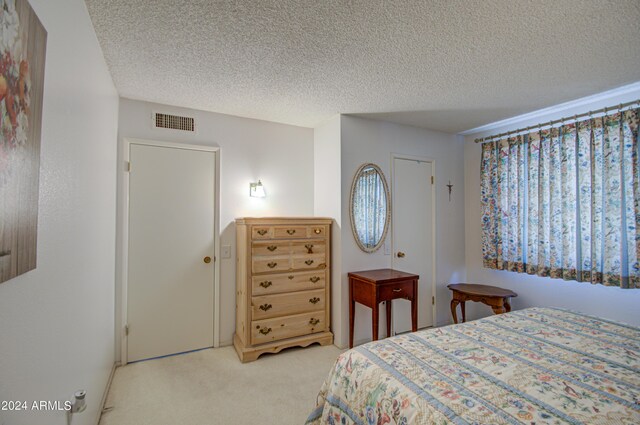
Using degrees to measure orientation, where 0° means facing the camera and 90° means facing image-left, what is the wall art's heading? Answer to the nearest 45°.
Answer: approximately 270°

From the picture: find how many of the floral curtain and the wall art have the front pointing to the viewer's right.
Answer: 1

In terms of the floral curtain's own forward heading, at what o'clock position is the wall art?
The wall art is roughly at 11 o'clock from the floral curtain.

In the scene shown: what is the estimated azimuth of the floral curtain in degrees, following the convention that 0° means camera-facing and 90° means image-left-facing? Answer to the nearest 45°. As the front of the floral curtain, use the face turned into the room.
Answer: approximately 45°

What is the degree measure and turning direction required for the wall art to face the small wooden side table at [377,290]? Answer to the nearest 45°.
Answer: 0° — it already faces it

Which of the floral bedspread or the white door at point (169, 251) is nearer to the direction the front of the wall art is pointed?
the floral bedspread
